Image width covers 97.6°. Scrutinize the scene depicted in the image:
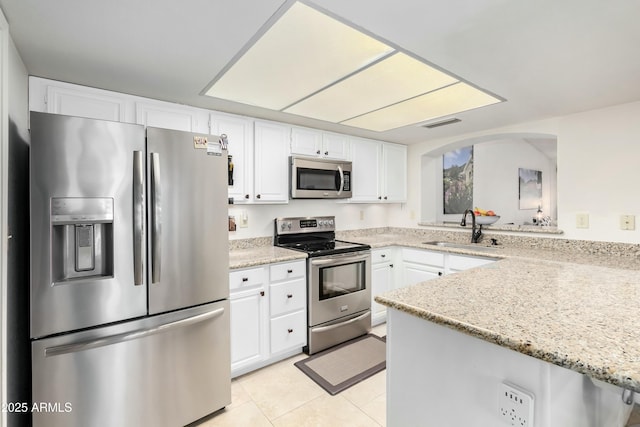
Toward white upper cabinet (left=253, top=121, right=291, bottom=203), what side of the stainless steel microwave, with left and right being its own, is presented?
right

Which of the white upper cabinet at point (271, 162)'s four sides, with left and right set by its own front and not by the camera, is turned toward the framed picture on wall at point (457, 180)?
left

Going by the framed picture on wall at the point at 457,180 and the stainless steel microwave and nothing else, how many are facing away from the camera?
0

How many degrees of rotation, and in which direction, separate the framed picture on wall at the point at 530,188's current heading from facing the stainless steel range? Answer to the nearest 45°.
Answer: approximately 45° to its right

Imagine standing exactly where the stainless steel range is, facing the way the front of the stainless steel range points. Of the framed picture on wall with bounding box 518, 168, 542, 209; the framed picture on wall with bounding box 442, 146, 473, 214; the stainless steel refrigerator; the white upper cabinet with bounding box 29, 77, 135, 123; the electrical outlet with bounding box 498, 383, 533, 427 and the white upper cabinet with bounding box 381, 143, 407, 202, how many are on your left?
3

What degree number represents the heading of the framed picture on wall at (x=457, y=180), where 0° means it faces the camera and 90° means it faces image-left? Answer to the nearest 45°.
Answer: approximately 45°

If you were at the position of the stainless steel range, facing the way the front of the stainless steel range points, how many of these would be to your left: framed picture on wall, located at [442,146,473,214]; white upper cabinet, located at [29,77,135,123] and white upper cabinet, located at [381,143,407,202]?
2

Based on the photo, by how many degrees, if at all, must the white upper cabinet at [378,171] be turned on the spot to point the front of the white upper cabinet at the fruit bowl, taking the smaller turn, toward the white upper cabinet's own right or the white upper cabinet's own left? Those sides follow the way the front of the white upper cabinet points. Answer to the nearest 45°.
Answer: approximately 45° to the white upper cabinet's own left

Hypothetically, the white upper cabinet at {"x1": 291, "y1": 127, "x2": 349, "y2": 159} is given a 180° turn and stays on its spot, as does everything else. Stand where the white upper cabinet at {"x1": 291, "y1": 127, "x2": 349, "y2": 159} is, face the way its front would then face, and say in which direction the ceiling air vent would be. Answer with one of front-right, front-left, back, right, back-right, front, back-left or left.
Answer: back-right

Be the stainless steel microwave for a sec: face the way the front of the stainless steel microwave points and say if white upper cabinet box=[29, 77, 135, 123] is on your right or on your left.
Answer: on your right

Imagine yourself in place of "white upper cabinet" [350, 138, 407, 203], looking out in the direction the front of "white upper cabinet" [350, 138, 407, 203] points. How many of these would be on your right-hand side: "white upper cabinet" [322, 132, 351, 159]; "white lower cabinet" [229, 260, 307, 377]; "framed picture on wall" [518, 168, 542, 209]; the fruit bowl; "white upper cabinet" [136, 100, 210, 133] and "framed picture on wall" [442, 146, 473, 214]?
3

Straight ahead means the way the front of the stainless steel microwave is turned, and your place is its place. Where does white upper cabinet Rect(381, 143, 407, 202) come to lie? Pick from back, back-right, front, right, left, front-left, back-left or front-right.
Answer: left

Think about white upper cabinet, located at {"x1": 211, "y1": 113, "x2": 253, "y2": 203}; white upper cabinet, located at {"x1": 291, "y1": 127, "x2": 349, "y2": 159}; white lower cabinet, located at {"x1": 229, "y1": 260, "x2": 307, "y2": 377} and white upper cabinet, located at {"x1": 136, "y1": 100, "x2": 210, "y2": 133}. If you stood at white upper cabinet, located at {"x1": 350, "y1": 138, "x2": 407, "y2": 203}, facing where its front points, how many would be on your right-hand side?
4
